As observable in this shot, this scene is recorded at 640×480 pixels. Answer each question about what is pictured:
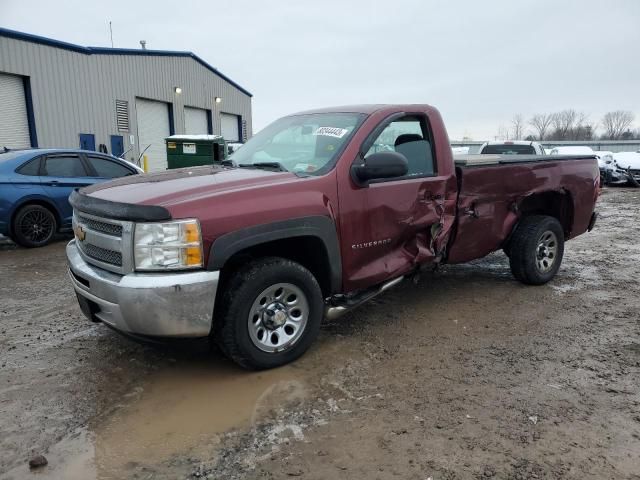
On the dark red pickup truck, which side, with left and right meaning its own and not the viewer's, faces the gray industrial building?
right

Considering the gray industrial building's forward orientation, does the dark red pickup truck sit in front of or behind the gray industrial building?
in front

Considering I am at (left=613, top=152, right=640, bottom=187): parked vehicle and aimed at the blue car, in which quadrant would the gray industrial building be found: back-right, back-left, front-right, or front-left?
front-right

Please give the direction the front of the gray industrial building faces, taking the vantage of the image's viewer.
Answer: facing the viewer and to the right of the viewer

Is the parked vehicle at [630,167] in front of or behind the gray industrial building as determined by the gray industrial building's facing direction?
in front

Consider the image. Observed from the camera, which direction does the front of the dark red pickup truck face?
facing the viewer and to the left of the viewer

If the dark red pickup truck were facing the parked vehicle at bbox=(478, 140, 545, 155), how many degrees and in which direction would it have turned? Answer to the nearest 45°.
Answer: approximately 180°

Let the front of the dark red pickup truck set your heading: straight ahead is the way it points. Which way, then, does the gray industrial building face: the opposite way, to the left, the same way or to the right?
to the left

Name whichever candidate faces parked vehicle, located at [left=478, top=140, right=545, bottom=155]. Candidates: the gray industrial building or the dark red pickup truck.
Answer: the gray industrial building

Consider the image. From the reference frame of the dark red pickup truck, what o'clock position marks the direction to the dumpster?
The dumpster is roughly at 4 o'clock from the dark red pickup truck.

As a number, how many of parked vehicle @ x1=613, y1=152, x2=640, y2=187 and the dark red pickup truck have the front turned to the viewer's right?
0

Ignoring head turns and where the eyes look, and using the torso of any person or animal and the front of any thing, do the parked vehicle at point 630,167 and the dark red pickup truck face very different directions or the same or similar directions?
same or similar directions

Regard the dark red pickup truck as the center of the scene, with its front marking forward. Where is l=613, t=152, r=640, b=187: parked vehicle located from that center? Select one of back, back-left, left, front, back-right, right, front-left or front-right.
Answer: back
